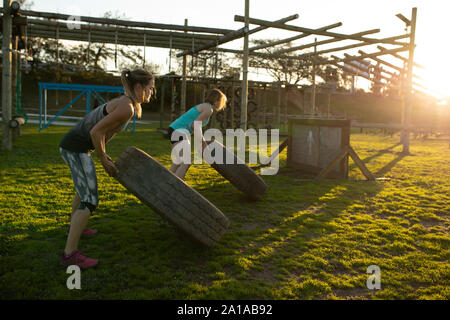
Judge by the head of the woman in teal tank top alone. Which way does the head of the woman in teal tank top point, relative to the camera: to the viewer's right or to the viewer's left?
to the viewer's right

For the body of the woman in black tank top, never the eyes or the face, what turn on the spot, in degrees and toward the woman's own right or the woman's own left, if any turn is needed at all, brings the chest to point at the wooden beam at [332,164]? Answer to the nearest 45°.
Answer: approximately 45° to the woman's own left

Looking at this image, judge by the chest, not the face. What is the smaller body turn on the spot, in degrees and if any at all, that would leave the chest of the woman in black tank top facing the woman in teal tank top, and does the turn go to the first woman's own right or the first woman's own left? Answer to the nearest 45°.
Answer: approximately 45° to the first woman's own left

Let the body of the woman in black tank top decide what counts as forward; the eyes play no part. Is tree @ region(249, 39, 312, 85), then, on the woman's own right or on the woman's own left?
on the woman's own left

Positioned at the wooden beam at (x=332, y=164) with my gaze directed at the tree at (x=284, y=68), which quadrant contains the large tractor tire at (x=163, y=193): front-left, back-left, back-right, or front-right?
back-left

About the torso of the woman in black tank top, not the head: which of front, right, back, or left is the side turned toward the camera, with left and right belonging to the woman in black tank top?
right

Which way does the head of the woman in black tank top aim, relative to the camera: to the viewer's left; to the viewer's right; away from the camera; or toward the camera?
to the viewer's right
